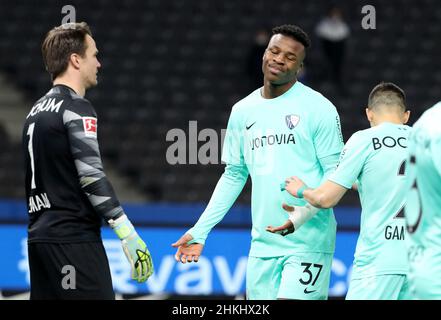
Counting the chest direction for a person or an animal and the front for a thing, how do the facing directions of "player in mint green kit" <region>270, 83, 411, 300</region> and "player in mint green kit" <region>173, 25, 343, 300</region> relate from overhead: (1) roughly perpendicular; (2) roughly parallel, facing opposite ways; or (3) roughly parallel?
roughly parallel, facing opposite ways

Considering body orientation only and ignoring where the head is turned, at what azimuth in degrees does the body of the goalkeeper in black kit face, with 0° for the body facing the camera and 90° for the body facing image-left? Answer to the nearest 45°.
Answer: approximately 225°

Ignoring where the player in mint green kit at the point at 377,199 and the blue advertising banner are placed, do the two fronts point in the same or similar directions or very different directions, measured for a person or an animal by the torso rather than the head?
very different directions

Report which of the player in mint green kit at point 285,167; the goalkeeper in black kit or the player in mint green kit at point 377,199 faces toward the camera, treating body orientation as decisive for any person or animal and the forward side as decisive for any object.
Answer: the player in mint green kit at point 285,167

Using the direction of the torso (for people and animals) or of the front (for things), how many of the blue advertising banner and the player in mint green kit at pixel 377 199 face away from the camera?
1

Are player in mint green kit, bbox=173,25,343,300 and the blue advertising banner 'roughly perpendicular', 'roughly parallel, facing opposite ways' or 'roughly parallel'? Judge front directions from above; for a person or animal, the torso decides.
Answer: roughly parallel

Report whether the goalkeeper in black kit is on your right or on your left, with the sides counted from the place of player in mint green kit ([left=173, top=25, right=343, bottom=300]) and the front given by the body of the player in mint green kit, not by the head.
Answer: on your right

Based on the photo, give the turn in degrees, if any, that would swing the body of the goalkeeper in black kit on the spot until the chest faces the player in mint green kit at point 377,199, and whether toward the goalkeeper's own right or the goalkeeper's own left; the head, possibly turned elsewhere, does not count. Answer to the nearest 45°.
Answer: approximately 45° to the goalkeeper's own right

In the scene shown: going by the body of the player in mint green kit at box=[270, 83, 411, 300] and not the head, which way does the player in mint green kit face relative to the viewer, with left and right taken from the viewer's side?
facing away from the viewer

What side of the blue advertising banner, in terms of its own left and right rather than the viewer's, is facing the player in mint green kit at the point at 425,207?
front

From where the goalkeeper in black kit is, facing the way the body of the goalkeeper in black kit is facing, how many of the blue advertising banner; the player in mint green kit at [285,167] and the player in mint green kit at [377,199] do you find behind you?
0

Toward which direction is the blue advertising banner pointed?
toward the camera

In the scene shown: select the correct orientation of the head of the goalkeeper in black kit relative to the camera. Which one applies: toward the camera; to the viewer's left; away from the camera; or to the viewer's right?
to the viewer's right

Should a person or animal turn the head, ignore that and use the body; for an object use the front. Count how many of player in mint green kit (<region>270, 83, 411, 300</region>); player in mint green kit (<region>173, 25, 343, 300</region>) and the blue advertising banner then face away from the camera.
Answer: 1

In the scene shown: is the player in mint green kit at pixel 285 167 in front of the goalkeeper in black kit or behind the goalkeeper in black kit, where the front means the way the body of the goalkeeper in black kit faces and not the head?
in front

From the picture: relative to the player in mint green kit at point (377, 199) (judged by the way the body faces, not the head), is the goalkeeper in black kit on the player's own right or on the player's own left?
on the player's own left

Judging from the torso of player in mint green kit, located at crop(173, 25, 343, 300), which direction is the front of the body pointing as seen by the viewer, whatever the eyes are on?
toward the camera
